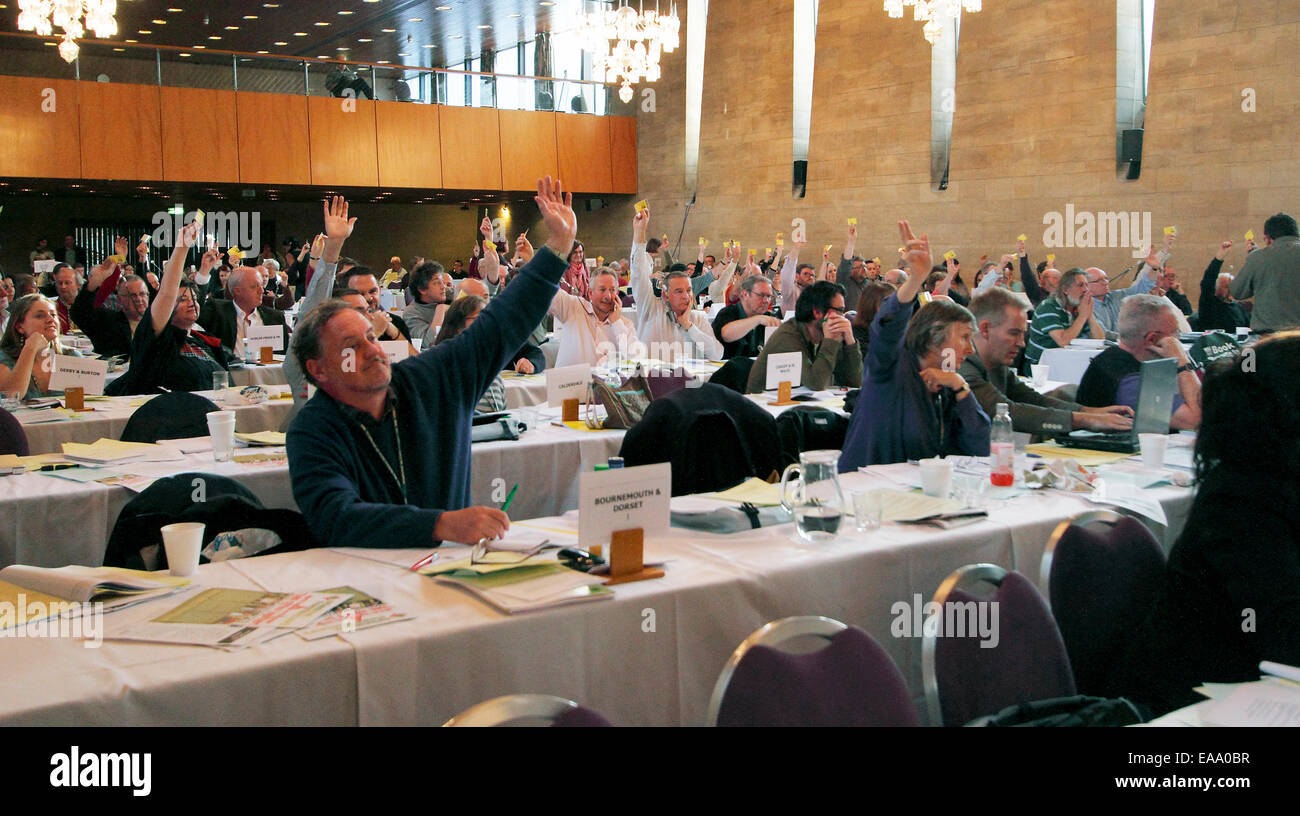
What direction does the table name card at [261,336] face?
toward the camera

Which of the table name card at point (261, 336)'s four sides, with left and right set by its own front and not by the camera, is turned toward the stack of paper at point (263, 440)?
front

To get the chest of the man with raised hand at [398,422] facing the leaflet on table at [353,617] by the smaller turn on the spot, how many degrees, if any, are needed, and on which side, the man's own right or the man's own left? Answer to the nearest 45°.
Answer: approximately 45° to the man's own right

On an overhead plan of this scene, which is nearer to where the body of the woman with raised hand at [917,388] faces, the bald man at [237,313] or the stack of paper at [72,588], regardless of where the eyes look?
the stack of paper

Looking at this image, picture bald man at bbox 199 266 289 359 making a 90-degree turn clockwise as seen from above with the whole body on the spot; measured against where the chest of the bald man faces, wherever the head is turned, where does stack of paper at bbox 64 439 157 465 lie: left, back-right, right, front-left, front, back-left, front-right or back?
front-left

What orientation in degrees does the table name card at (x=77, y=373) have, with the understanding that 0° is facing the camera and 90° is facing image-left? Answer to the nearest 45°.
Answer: approximately 0°

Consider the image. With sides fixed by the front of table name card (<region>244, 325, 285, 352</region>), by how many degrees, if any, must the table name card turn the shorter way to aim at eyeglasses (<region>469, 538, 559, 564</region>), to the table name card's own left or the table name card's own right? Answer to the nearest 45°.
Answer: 0° — it already faces it

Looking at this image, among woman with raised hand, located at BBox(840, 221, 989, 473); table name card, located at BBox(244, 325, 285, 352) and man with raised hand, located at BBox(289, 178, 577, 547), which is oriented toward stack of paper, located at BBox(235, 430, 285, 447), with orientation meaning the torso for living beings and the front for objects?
the table name card

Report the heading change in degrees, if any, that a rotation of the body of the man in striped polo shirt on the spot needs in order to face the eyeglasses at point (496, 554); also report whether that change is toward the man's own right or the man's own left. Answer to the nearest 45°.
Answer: approximately 45° to the man's own right

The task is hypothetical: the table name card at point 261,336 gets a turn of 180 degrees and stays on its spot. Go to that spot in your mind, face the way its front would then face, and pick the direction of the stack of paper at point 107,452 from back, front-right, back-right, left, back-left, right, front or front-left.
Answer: back

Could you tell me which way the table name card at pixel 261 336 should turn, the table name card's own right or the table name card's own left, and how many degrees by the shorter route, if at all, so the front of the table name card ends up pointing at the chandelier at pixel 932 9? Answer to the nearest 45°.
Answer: approximately 90° to the table name card's own left

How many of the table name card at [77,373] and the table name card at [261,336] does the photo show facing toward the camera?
2

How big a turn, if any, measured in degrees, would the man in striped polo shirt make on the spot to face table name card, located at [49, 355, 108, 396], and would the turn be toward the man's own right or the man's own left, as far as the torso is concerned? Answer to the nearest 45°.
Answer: approximately 90° to the man's own right

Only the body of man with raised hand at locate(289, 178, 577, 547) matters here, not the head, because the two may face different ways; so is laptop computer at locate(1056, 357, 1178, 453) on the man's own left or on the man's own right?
on the man's own left

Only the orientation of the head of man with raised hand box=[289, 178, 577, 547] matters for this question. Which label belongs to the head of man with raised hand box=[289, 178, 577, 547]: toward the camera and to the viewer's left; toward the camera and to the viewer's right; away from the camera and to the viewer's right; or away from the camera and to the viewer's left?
toward the camera and to the viewer's right
